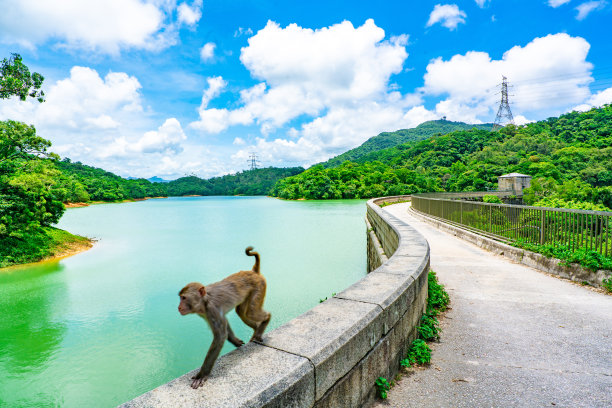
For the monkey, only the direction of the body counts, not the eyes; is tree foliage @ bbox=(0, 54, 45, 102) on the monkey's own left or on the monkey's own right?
on the monkey's own right

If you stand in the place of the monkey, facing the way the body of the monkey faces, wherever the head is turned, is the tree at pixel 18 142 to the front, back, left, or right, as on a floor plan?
right

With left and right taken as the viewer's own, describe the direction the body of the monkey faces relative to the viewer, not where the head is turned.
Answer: facing the viewer and to the left of the viewer

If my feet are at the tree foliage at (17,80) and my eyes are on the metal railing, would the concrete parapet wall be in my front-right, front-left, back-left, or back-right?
front-right

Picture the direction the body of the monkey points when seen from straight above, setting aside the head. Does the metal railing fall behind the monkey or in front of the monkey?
behind
